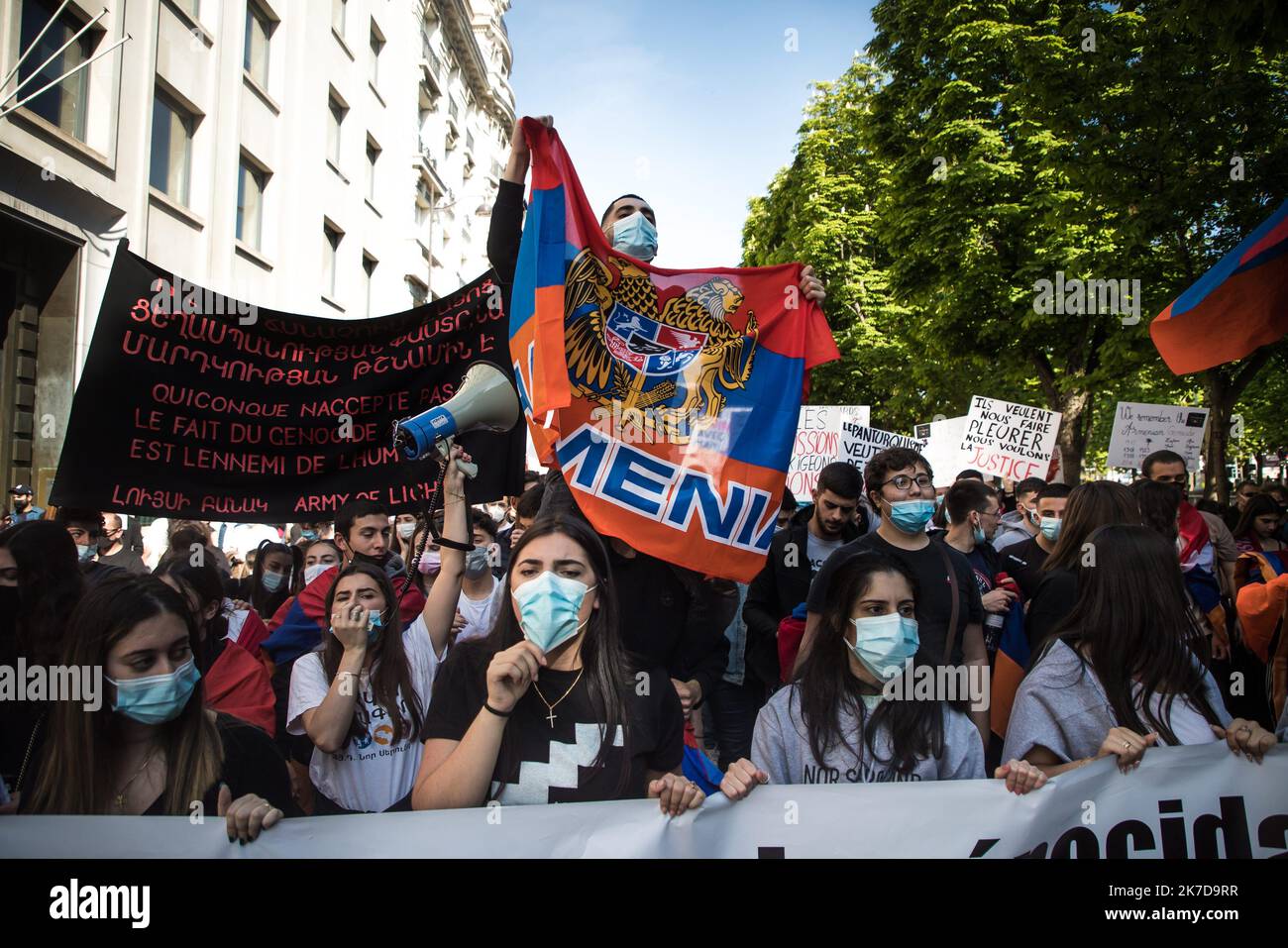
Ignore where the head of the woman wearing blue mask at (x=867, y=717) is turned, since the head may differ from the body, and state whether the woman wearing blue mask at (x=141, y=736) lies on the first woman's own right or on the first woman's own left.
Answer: on the first woman's own right

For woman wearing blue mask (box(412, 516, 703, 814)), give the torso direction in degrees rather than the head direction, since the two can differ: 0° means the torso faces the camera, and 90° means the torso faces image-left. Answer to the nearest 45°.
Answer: approximately 0°

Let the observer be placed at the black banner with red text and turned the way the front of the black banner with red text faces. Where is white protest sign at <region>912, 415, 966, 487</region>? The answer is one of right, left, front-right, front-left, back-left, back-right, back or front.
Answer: back-left

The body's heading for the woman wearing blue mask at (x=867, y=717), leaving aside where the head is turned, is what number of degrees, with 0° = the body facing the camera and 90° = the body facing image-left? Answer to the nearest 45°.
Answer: approximately 0°

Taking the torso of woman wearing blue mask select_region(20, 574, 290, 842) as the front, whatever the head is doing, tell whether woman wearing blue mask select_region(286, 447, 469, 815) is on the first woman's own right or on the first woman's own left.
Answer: on the first woman's own left

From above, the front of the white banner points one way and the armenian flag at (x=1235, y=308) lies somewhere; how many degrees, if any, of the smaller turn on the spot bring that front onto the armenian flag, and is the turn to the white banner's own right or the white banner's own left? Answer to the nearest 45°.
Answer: approximately 135° to the white banner's own left
